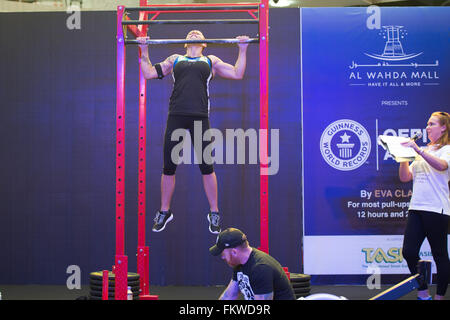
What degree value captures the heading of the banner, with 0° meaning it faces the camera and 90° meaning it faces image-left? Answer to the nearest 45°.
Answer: approximately 0°

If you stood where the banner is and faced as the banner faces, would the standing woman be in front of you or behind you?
in front

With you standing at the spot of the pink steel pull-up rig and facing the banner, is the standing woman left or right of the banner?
right

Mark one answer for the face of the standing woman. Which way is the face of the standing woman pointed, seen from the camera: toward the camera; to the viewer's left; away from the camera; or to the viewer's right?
to the viewer's left

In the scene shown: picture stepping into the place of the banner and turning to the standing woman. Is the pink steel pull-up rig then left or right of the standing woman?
right

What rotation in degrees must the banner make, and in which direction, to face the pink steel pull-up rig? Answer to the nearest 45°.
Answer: approximately 45° to its right
